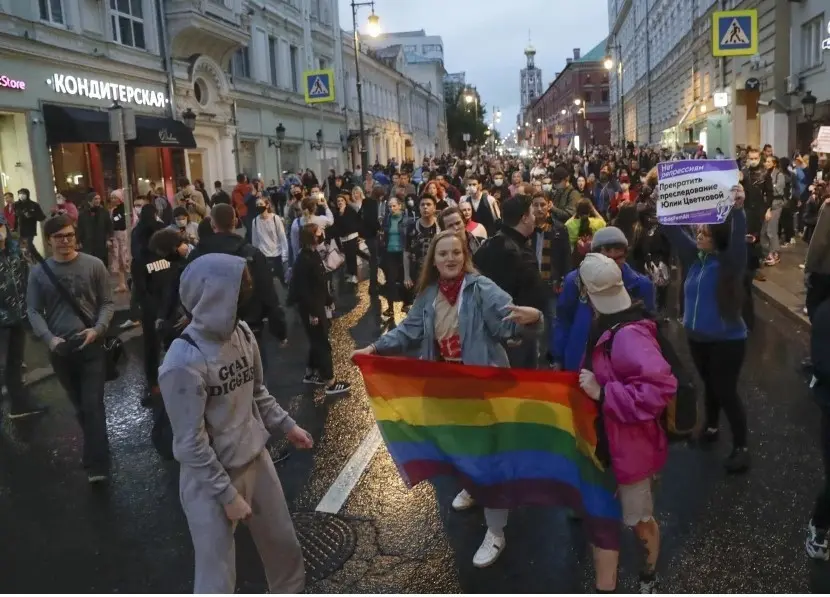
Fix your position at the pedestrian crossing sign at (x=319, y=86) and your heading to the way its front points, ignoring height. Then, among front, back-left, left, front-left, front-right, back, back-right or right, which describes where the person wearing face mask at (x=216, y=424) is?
front

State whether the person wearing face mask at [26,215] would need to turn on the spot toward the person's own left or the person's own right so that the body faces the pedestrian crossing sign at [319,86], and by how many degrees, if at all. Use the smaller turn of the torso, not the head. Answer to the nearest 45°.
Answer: approximately 135° to the person's own left

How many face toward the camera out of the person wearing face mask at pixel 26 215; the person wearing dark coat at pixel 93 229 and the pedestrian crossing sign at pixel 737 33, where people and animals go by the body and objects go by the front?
3

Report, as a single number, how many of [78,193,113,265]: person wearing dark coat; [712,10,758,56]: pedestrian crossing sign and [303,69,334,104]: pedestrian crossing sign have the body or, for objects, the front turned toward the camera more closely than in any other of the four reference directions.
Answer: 3

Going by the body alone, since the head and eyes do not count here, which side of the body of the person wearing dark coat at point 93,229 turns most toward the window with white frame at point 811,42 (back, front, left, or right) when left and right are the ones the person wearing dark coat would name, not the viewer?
left

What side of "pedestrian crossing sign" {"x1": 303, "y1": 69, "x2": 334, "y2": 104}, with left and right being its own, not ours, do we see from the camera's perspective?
front

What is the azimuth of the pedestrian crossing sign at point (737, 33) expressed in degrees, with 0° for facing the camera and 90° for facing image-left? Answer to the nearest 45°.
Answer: approximately 0°

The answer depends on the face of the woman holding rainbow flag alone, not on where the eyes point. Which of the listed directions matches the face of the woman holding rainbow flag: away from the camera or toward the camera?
toward the camera

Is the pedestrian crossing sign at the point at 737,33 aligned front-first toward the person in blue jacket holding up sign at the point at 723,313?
yes

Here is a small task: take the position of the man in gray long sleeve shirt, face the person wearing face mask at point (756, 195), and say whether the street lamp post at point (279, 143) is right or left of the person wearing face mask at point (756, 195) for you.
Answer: left

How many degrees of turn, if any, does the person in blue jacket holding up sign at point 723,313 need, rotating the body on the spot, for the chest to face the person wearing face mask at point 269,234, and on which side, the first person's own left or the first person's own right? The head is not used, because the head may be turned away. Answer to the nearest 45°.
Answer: approximately 90° to the first person's own right

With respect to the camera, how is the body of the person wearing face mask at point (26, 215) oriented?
toward the camera

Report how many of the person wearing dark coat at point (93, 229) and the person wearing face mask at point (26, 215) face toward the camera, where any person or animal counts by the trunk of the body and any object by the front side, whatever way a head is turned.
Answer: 2

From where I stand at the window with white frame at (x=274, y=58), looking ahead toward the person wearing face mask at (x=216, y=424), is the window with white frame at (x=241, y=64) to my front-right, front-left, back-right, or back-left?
front-right

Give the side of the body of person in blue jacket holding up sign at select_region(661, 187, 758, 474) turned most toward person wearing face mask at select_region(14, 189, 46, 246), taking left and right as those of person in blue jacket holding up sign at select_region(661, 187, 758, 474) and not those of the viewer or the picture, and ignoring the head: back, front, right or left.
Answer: right
